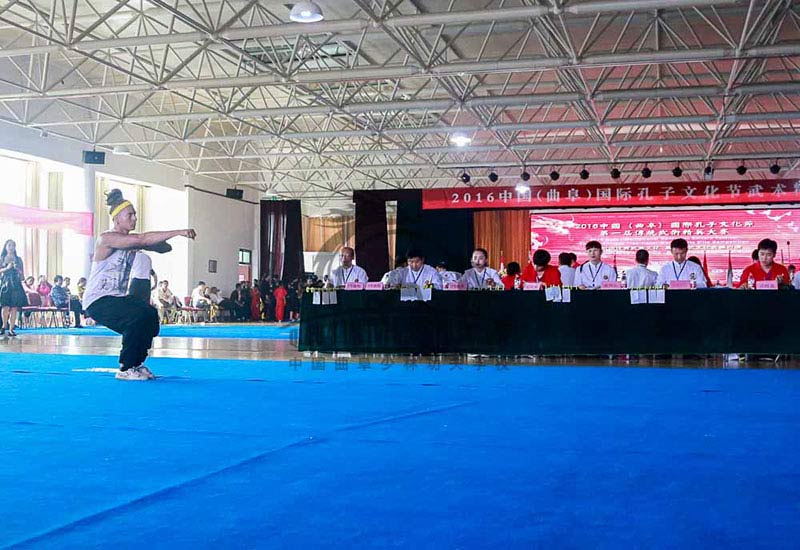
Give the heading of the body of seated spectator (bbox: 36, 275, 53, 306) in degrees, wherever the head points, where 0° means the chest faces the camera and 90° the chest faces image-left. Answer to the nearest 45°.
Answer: approximately 315°

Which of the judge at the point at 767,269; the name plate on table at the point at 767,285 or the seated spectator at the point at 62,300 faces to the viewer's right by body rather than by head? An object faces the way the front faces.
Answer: the seated spectator

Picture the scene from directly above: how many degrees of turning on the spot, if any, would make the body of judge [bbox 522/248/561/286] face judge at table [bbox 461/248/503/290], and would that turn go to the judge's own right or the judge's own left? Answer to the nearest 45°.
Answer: approximately 90° to the judge's own right

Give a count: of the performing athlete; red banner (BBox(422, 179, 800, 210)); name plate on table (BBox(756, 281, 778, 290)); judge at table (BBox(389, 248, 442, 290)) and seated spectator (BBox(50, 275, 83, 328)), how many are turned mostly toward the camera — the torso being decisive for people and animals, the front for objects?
3

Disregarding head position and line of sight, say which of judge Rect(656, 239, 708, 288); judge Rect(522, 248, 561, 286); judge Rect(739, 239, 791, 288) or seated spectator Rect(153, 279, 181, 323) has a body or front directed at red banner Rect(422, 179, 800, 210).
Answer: the seated spectator

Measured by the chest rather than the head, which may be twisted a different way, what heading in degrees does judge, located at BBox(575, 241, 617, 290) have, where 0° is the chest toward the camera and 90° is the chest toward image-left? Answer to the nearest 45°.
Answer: approximately 0°

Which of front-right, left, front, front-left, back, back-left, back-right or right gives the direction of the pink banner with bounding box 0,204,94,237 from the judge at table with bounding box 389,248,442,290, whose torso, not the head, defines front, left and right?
back-right

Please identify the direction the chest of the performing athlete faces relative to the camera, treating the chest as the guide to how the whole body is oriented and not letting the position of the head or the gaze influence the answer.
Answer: to the viewer's right

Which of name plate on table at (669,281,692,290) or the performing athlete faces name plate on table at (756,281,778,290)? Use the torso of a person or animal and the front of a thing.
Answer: the performing athlete

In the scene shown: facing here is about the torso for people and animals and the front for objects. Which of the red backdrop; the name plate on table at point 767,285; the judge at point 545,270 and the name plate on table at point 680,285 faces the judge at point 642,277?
the red backdrop
